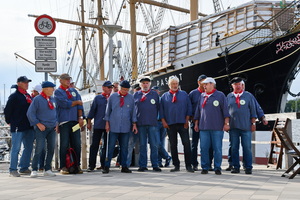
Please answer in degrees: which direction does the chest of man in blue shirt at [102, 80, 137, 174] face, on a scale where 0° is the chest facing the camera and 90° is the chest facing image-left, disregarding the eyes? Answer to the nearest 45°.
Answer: approximately 0°

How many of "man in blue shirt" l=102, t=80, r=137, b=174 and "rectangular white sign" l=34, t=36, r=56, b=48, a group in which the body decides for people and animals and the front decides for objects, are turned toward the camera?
2

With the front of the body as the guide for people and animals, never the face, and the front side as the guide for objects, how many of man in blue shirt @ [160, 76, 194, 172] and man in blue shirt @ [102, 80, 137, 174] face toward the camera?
2

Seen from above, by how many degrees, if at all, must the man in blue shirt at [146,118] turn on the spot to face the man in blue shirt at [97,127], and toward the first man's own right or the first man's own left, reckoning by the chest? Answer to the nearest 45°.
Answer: approximately 90° to the first man's own right

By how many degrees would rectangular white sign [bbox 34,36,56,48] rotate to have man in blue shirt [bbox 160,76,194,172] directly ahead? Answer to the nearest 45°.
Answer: approximately 45° to its left

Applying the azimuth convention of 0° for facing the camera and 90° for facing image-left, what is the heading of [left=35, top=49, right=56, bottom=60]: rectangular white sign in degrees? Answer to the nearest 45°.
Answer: approximately 0°
